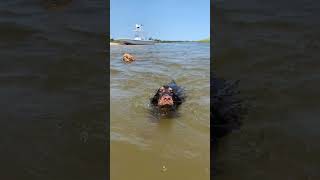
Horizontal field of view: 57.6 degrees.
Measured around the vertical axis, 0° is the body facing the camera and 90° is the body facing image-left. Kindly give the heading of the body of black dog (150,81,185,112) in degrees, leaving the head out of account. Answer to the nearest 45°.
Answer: approximately 0°
